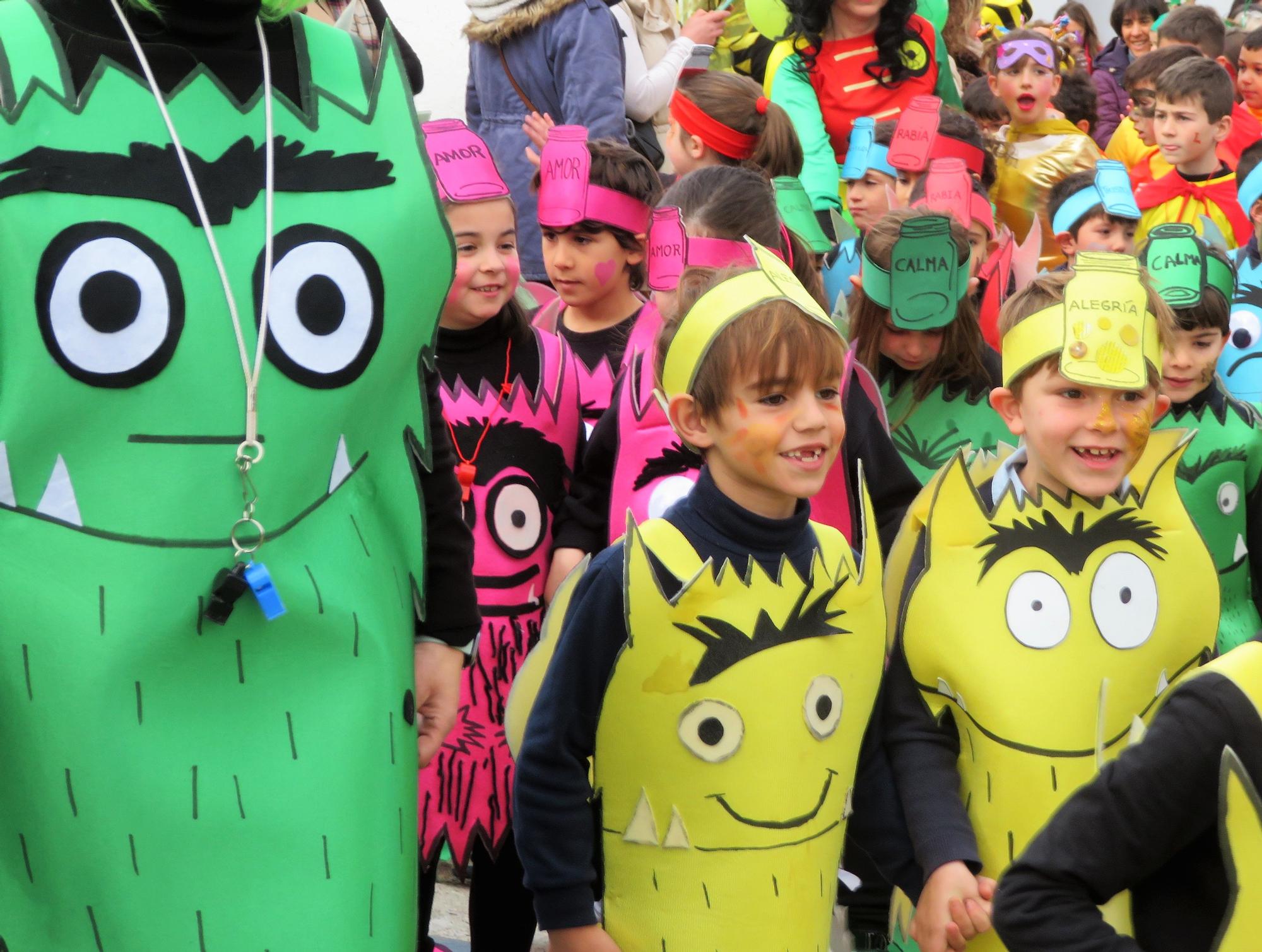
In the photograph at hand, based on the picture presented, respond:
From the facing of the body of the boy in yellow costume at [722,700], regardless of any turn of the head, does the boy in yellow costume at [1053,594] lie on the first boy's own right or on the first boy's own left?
on the first boy's own left

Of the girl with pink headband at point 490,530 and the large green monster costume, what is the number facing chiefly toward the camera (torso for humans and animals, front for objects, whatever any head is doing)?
2

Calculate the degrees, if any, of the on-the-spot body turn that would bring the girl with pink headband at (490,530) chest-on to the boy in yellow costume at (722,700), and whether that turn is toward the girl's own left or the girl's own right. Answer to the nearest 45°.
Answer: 0° — they already face them

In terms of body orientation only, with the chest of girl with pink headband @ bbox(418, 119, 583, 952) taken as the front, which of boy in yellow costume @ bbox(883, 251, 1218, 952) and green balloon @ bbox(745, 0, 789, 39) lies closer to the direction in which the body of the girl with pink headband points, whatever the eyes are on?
the boy in yellow costume

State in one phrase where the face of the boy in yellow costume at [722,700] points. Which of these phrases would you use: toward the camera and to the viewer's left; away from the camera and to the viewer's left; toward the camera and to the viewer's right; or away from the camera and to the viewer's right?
toward the camera and to the viewer's right

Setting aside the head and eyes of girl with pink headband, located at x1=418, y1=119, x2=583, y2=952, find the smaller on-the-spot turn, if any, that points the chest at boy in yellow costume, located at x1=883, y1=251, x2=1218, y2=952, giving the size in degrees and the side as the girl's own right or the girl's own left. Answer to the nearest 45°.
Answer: approximately 45° to the girl's own left

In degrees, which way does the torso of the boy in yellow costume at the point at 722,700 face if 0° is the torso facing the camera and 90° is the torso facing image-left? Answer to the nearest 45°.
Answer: approximately 315°

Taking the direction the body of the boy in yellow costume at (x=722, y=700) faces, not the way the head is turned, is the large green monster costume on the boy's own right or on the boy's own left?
on the boy's own right

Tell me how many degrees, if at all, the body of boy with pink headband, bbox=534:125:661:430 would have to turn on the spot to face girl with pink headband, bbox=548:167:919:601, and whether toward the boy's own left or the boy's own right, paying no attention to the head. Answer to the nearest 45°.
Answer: approximately 45° to the boy's own left

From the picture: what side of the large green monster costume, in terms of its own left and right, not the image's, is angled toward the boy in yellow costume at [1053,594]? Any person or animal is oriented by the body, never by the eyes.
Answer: left

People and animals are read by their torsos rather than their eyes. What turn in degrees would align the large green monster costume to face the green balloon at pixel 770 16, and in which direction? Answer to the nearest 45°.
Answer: approximately 135° to its left
